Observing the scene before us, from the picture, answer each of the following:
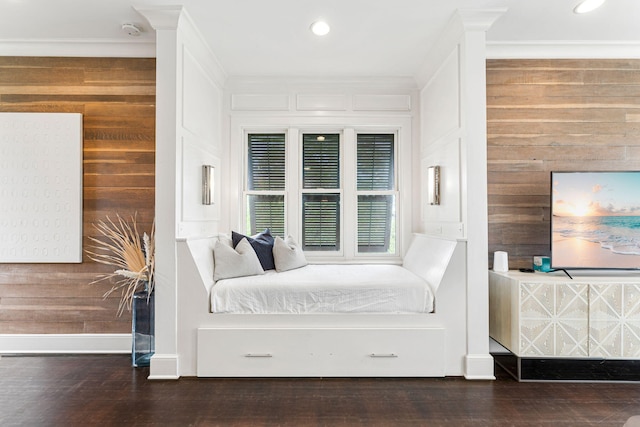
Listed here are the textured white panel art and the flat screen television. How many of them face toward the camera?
2

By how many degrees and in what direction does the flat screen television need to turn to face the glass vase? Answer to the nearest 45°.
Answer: approximately 45° to its right

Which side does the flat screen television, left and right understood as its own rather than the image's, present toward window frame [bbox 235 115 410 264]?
right

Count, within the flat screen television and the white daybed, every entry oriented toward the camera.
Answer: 2

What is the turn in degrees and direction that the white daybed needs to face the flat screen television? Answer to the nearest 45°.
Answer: approximately 90° to its left
